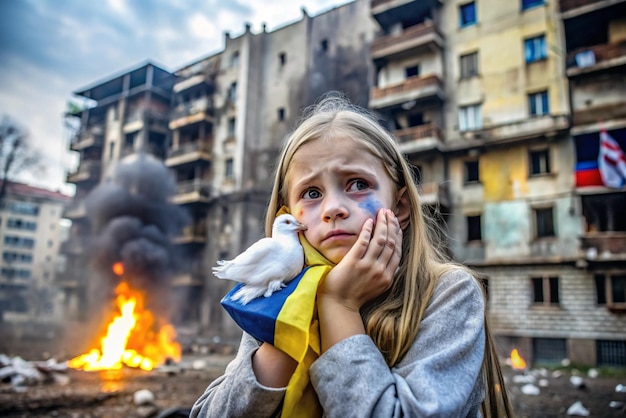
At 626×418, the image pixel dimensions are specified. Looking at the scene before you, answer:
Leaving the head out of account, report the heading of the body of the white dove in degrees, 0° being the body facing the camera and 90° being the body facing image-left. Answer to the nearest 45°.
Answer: approximately 270°

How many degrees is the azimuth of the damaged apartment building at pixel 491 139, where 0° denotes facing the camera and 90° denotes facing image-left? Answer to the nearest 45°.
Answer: approximately 45°

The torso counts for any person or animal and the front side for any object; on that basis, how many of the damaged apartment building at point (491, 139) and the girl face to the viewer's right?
0

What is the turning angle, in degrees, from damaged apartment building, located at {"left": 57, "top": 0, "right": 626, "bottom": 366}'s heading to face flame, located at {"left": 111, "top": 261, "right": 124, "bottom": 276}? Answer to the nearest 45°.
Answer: approximately 45° to its right

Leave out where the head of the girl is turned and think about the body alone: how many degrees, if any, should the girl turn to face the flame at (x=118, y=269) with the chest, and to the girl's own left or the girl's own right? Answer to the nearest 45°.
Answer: approximately 90° to the girl's own right

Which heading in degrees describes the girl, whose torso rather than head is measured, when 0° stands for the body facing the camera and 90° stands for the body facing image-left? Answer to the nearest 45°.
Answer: approximately 45°
